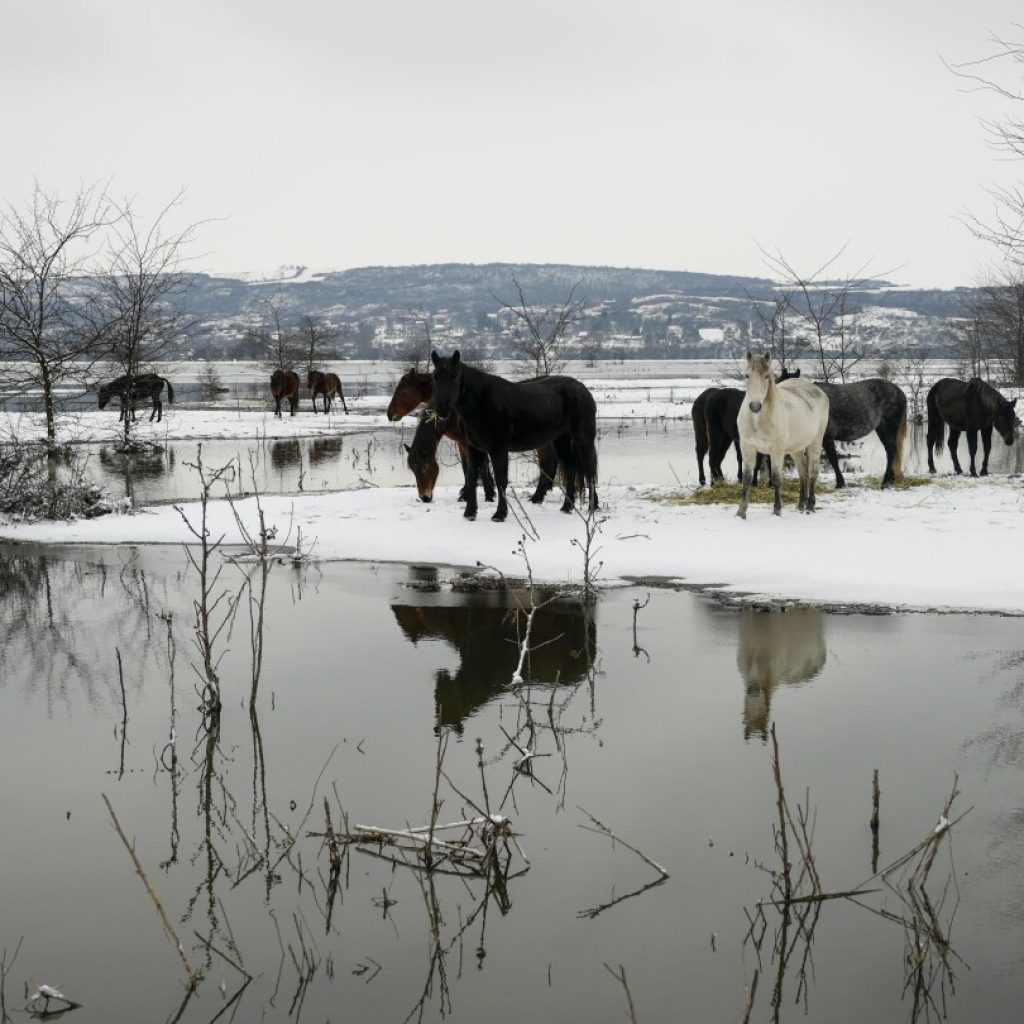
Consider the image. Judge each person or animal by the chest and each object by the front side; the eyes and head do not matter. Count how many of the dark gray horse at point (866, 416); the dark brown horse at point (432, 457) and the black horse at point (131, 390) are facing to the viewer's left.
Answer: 3

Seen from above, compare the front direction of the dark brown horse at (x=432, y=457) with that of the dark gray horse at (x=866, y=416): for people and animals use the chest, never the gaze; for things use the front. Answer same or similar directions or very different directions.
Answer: same or similar directions

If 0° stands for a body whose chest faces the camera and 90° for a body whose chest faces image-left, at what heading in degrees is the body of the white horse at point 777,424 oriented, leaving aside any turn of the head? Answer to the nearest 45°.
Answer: approximately 45°

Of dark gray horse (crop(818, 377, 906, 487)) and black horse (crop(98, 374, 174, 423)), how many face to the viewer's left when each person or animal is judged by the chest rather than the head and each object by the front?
2

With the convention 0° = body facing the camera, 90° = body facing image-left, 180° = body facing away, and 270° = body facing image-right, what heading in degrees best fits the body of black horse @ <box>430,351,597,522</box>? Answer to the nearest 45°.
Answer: approximately 45°

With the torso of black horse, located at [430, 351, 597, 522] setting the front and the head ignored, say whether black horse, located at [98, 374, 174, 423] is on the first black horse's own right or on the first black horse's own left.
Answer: on the first black horse's own right

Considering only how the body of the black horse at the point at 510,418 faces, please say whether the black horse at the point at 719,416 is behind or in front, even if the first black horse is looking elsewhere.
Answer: behind

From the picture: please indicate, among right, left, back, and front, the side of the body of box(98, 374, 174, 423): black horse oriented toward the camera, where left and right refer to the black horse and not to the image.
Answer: left

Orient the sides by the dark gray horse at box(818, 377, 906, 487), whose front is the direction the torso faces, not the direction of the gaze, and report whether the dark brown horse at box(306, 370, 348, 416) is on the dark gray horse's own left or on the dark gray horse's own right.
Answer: on the dark gray horse's own right

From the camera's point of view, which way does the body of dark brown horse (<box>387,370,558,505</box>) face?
to the viewer's left

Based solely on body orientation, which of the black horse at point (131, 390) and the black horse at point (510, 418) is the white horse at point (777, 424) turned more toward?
the black horse at point (510, 418)

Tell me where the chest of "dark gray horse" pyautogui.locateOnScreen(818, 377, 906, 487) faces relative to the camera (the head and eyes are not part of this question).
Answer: to the viewer's left
